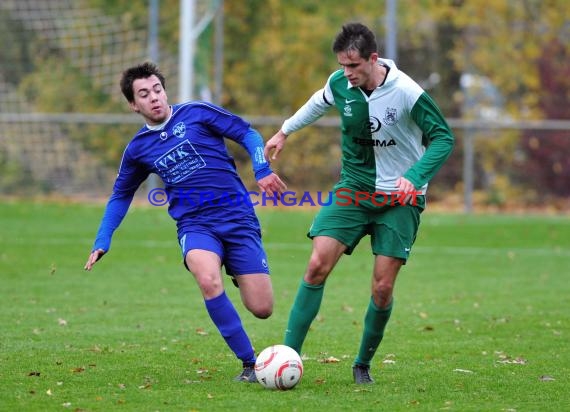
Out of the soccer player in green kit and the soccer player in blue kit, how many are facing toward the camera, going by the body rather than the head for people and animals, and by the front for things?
2

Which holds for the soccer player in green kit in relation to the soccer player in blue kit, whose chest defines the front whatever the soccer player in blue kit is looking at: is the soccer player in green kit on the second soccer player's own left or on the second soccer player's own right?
on the second soccer player's own left

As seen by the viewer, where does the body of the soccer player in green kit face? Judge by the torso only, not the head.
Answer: toward the camera

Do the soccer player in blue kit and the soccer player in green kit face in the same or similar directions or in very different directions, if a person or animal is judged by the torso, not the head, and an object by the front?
same or similar directions

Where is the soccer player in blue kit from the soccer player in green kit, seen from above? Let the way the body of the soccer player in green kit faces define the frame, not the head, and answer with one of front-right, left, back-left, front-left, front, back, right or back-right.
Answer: right

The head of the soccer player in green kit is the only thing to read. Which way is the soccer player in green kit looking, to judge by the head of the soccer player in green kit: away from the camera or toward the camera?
toward the camera

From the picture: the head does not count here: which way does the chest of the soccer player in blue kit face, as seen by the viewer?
toward the camera

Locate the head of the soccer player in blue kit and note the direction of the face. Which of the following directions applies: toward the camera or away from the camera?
toward the camera

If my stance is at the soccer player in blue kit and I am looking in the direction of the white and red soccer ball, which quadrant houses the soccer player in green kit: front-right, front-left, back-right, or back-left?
front-left
